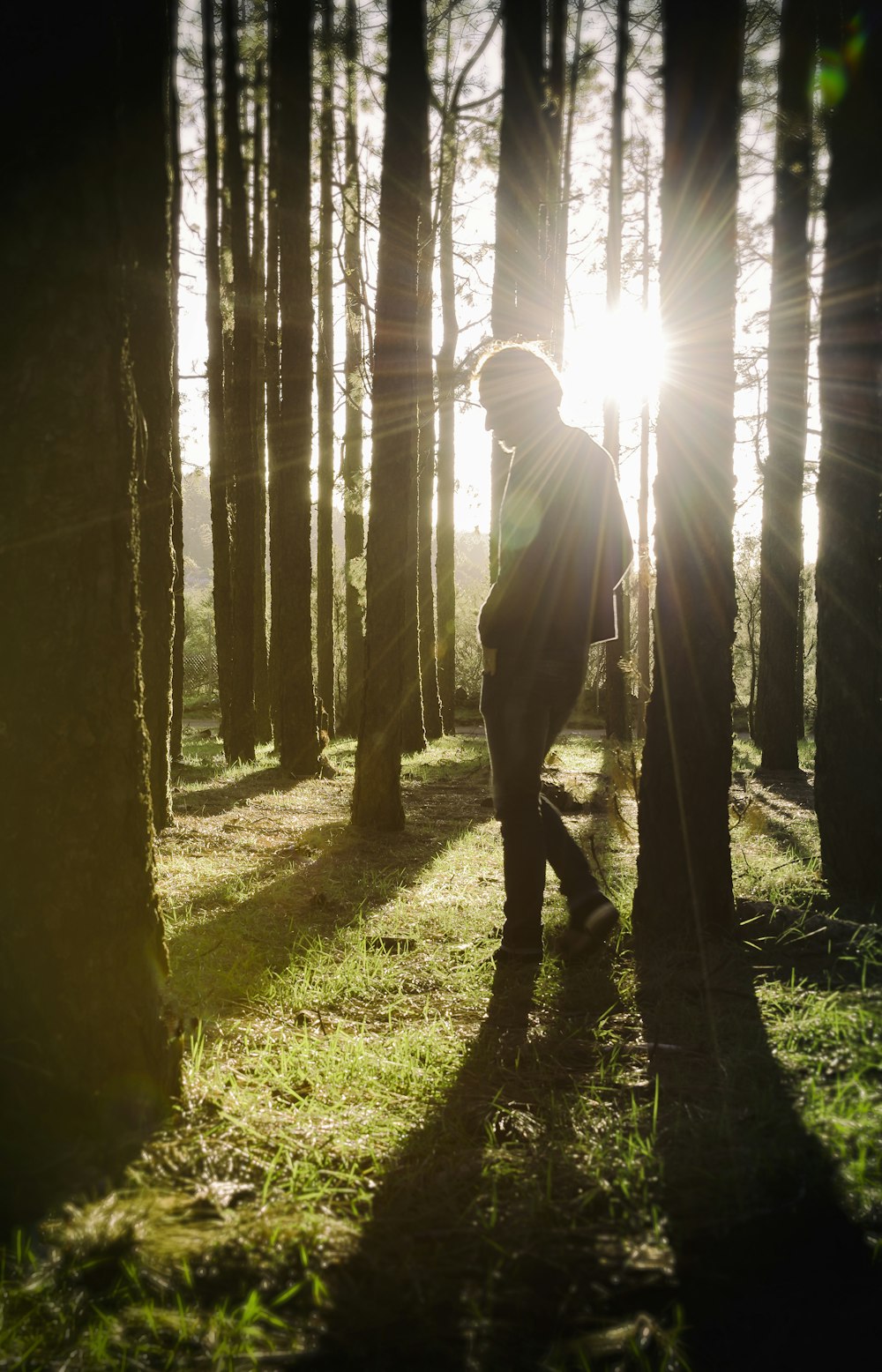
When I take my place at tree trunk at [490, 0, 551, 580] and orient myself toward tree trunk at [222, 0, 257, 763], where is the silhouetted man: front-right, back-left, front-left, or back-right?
back-left

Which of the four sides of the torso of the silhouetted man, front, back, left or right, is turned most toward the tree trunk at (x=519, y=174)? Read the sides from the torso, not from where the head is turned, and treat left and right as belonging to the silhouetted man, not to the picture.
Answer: right

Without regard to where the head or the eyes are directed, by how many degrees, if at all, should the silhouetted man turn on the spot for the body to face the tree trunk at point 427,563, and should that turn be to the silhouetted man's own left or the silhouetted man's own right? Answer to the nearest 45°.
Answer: approximately 90° to the silhouetted man's own right

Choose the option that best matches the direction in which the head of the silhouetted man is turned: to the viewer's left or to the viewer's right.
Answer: to the viewer's left

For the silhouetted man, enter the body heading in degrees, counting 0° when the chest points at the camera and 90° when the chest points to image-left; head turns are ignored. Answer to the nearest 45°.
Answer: approximately 90°

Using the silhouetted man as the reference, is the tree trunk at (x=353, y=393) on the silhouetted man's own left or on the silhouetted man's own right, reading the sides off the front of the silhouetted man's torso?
on the silhouetted man's own right
